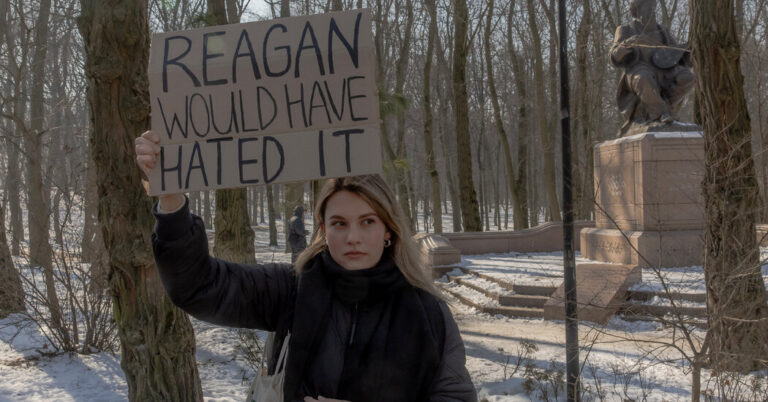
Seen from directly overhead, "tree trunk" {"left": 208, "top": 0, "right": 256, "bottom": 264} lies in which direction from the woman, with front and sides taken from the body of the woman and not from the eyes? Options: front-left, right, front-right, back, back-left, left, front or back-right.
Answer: back

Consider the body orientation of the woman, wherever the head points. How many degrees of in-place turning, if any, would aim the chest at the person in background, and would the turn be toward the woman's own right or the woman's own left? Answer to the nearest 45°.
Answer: approximately 180°

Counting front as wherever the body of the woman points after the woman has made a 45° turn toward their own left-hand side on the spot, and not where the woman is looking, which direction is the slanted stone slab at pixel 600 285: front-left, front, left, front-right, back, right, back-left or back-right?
left

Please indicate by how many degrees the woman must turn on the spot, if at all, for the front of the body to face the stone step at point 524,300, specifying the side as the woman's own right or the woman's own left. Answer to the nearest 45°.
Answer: approximately 135° to the woman's own left

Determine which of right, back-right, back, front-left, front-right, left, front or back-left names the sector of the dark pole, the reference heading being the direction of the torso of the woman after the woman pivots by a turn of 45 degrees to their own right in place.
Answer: back

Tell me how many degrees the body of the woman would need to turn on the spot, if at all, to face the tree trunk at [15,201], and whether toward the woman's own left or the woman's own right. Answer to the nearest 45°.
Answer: approximately 135° to the woman's own right

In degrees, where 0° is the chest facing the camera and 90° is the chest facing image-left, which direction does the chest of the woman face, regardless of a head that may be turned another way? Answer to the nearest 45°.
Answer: approximately 0°

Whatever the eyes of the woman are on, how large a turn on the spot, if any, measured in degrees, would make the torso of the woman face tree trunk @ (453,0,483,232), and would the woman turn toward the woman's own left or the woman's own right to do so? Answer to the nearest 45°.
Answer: approximately 180°

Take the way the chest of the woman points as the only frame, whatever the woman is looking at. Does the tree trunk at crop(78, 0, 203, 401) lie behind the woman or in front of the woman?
behind
